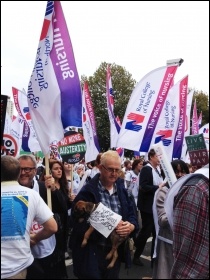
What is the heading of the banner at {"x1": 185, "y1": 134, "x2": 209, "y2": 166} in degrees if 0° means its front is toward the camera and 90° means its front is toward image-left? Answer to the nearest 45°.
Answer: approximately 0°

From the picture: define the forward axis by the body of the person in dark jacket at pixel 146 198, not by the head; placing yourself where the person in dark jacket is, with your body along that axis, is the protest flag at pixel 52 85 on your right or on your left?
on your right

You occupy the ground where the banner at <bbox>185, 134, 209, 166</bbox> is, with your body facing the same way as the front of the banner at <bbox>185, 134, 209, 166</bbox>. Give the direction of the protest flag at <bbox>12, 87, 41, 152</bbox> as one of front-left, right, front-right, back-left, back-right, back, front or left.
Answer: back-right

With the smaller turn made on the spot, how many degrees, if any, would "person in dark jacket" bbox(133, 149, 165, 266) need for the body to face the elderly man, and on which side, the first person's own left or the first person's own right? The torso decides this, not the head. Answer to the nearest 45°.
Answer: approximately 90° to the first person's own right

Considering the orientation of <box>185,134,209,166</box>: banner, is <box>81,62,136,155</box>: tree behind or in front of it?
behind
